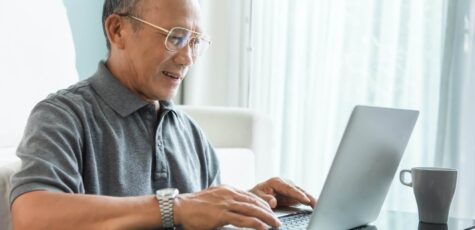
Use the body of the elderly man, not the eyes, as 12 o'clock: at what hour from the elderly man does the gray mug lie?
The gray mug is roughly at 11 o'clock from the elderly man.

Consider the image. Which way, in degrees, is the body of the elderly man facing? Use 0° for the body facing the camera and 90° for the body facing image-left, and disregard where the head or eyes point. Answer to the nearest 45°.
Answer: approximately 315°

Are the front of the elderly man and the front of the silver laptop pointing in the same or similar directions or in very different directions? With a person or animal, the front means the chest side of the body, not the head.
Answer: very different directions

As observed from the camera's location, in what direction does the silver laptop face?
facing away from the viewer and to the left of the viewer

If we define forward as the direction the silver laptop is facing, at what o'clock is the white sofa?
The white sofa is roughly at 1 o'clock from the silver laptop.
